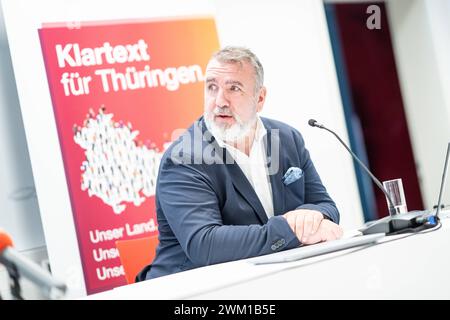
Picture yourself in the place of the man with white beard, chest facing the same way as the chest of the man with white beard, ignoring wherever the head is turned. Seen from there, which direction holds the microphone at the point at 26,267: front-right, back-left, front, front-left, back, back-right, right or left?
front-right

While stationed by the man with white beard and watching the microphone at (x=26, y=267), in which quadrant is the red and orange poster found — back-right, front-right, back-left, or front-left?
back-right

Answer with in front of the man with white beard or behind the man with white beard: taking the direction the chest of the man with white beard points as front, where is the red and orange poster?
behind

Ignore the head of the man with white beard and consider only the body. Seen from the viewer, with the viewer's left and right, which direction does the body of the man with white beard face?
facing the viewer and to the right of the viewer

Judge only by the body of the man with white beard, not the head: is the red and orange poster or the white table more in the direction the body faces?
the white table

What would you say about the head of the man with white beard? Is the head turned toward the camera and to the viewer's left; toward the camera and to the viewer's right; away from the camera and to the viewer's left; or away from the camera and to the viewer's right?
toward the camera and to the viewer's left
